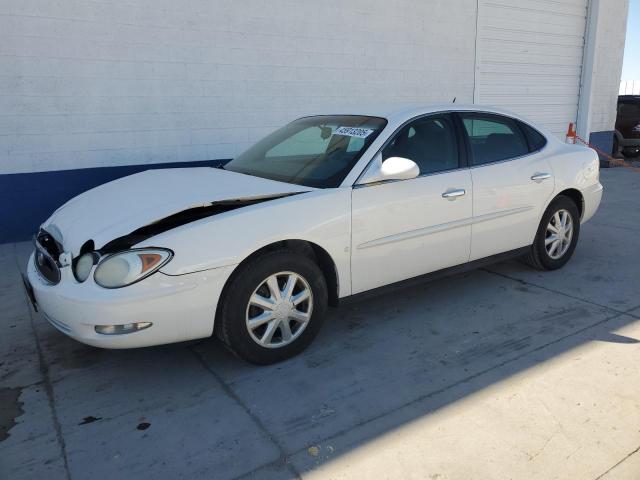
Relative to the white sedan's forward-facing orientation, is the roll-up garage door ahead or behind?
behind

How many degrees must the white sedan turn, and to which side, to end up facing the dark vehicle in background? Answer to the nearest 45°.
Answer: approximately 180°
